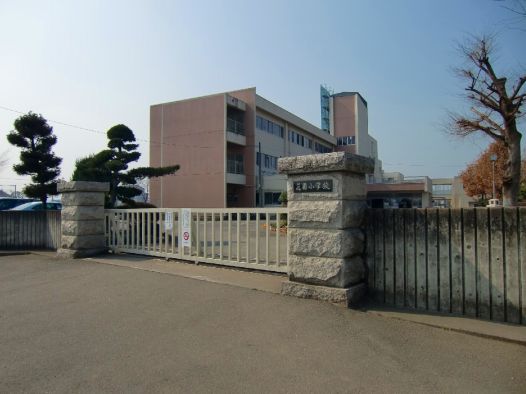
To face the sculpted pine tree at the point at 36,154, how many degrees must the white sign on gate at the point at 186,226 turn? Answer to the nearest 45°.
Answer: approximately 135° to its right

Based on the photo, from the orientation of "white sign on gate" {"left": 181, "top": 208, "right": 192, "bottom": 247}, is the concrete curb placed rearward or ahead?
ahead

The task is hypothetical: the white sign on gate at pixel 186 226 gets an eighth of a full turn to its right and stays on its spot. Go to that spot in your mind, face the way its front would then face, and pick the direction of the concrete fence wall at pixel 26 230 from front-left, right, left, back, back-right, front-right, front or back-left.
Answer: right

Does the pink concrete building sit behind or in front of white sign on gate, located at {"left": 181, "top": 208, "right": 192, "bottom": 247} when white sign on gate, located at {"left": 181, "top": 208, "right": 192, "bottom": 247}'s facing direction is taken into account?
behind

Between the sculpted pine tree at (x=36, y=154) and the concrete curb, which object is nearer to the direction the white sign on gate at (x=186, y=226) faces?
the concrete curb

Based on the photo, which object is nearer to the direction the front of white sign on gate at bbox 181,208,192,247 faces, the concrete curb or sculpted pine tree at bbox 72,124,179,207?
the concrete curb

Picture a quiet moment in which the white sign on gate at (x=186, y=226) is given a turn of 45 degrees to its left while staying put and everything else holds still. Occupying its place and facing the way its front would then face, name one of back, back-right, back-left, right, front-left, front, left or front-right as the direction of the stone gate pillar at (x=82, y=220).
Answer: back

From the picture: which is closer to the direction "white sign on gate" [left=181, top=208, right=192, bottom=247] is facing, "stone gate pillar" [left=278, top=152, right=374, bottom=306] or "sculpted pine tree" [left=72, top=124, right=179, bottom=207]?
the stone gate pillar

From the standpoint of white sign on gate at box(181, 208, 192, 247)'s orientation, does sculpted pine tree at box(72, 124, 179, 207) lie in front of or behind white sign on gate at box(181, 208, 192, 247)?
behind

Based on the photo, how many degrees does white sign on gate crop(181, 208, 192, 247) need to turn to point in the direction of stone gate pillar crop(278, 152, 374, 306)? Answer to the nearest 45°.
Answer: approximately 45° to its left

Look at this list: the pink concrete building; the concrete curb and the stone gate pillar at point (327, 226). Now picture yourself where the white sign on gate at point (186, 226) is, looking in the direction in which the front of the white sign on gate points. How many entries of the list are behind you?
1

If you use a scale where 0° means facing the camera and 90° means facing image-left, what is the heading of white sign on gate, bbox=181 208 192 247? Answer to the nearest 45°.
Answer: approximately 0°
